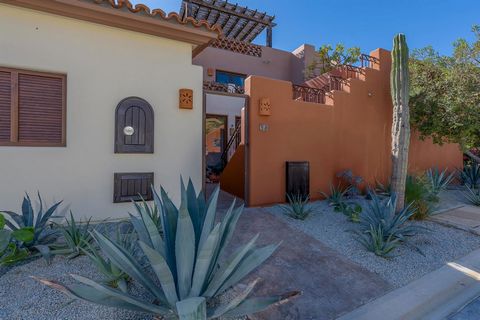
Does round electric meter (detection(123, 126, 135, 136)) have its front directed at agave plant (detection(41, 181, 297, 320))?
yes

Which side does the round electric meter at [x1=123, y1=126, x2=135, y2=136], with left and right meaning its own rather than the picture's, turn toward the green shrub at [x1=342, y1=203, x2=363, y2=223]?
left

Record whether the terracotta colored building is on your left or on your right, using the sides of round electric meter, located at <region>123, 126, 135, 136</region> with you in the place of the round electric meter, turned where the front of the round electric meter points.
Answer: on your left

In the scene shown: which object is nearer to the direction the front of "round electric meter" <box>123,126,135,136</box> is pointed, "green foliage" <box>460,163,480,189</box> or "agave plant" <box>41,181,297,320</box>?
the agave plant

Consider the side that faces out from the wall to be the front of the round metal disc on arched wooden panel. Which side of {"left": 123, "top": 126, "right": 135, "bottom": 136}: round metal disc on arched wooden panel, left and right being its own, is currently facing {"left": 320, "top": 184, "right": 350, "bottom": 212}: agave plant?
left

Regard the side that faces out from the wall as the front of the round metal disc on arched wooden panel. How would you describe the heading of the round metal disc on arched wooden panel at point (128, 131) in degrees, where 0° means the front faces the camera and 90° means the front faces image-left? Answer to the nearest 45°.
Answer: approximately 0°
